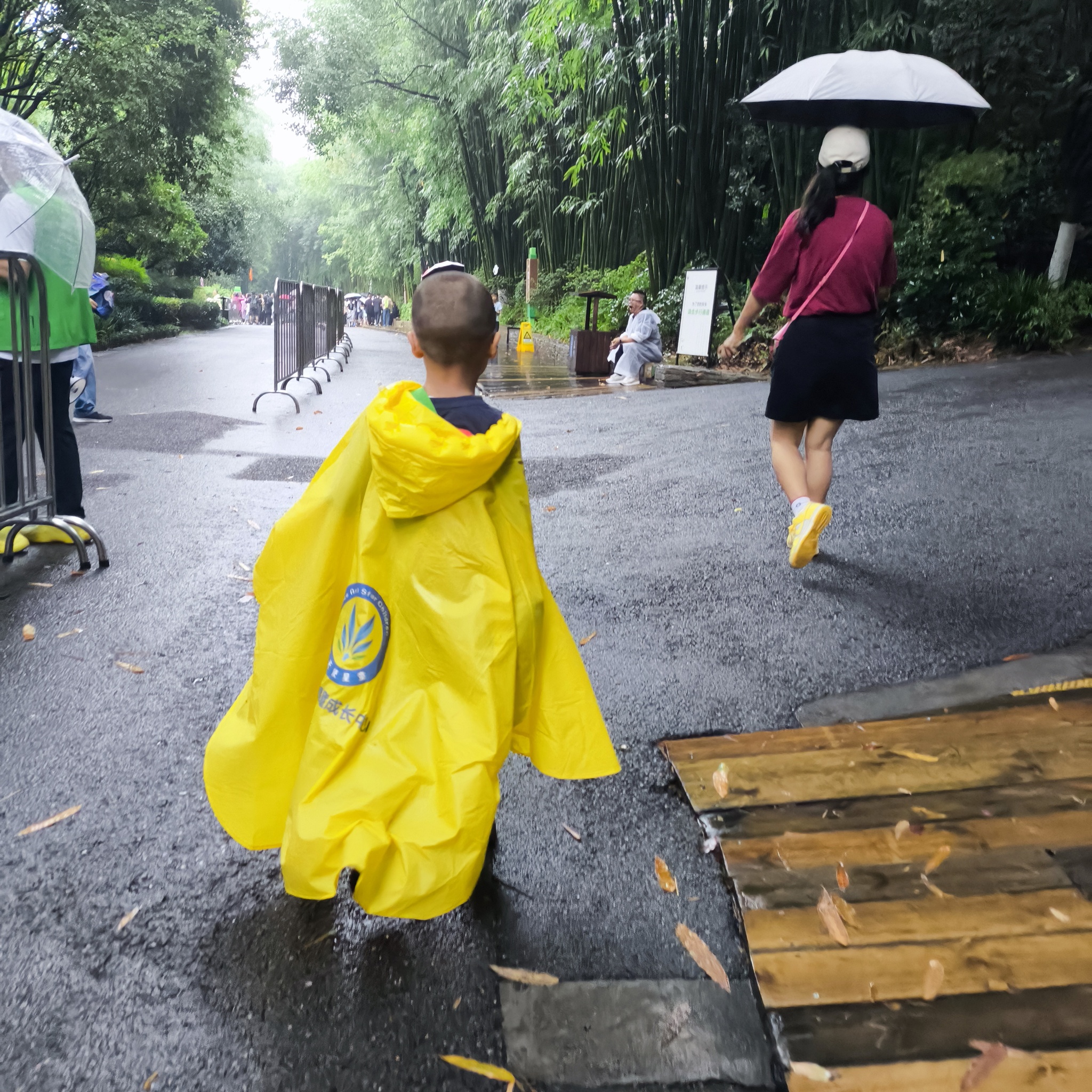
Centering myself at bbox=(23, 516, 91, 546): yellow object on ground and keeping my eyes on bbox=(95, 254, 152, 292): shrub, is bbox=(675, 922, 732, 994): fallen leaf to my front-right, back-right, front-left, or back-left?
back-right

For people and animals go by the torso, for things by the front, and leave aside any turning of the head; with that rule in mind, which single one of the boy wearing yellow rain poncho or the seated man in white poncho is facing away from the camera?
the boy wearing yellow rain poncho

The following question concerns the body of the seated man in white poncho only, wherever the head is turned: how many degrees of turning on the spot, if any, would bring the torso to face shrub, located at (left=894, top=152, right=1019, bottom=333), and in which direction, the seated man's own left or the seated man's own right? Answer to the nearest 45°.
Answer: approximately 135° to the seated man's own left

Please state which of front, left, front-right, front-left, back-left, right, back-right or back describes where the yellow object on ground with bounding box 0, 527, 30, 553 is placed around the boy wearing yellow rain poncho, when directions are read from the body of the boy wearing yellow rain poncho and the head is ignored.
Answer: front-left

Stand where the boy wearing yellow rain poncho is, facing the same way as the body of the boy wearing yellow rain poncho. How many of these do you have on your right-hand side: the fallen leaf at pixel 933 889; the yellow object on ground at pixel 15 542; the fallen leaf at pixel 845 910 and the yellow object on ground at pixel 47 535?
2

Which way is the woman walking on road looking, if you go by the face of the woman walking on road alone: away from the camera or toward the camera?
away from the camera

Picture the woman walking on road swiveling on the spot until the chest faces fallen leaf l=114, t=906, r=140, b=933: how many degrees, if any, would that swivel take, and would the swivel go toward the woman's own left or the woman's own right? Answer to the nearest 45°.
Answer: approximately 180°

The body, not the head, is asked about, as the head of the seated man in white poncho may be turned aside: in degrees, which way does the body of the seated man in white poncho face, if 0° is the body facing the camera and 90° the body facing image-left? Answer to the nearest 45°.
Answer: approximately 45°

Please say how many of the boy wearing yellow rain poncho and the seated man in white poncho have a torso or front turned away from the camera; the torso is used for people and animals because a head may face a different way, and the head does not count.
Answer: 1

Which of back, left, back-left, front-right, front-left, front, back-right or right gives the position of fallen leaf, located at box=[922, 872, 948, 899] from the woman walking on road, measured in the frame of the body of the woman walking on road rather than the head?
back

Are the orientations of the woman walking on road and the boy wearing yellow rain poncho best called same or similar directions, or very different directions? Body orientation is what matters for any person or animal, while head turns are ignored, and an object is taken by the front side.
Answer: same or similar directions

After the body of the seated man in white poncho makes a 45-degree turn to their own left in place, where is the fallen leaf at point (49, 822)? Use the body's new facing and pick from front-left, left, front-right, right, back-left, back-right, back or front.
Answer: front

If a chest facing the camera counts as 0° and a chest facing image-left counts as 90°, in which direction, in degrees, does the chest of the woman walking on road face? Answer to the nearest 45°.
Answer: approximately 180°

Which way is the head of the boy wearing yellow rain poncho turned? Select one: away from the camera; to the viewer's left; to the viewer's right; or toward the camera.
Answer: away from the camera

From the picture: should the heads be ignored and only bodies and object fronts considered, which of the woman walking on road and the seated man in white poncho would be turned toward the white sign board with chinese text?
the woman walking on road

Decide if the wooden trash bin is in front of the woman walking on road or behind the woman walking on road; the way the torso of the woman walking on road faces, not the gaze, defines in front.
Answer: in front

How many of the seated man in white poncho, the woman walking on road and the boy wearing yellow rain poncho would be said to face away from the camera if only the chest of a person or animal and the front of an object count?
2

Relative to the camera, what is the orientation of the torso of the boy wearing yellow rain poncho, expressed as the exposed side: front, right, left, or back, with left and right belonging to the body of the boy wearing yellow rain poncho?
back

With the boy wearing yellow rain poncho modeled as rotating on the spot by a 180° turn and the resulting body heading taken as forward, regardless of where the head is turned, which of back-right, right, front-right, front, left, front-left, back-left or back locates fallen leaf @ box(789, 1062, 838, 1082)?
front-left

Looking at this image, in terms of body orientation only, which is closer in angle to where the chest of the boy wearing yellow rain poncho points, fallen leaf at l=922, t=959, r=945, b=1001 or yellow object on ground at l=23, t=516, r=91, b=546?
the yellow object on ground

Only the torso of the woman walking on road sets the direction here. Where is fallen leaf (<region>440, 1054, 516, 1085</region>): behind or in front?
behind
